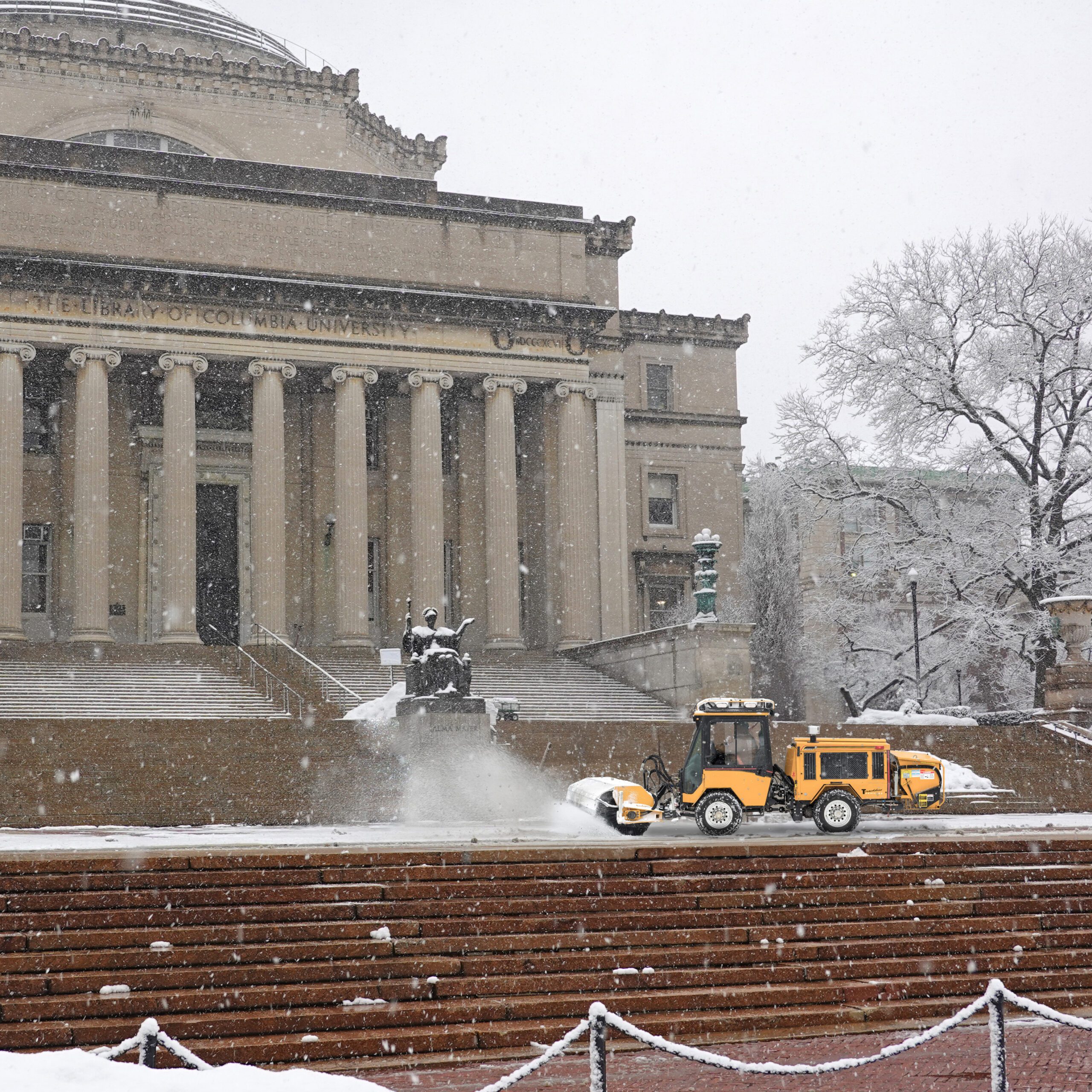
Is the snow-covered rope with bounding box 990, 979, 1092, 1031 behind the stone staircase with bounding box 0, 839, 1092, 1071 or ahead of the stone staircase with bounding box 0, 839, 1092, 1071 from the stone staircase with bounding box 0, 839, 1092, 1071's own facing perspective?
ahead

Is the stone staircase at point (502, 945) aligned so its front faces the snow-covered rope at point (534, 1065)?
yes

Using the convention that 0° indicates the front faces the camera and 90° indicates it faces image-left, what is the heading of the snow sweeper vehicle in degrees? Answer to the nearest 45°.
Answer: approximately 90°

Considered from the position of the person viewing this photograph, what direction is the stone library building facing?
facing the viewer

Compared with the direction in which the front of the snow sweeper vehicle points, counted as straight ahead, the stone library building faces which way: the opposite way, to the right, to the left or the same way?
to the left

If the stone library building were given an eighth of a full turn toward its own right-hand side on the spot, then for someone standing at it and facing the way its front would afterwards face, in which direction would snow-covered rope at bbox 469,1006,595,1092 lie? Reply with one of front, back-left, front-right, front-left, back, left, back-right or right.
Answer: front-left

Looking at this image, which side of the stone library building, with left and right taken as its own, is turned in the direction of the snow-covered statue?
front

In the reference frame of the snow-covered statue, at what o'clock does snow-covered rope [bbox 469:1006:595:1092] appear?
The snow-covered rope is roughly at 12 o'clock from the snow-covered statue.

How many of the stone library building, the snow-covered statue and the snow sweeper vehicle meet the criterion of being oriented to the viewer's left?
1

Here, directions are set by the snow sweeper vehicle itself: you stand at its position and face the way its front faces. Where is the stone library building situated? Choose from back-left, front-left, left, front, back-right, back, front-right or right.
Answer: front-right

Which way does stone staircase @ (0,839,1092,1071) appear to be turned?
toward the camera

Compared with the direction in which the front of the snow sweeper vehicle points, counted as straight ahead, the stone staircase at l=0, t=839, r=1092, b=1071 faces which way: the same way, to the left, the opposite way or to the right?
to the left

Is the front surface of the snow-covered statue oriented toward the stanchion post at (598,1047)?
yes

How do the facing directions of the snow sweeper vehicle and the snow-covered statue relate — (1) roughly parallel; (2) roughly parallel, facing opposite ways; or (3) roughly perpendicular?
roughly perpendicular
